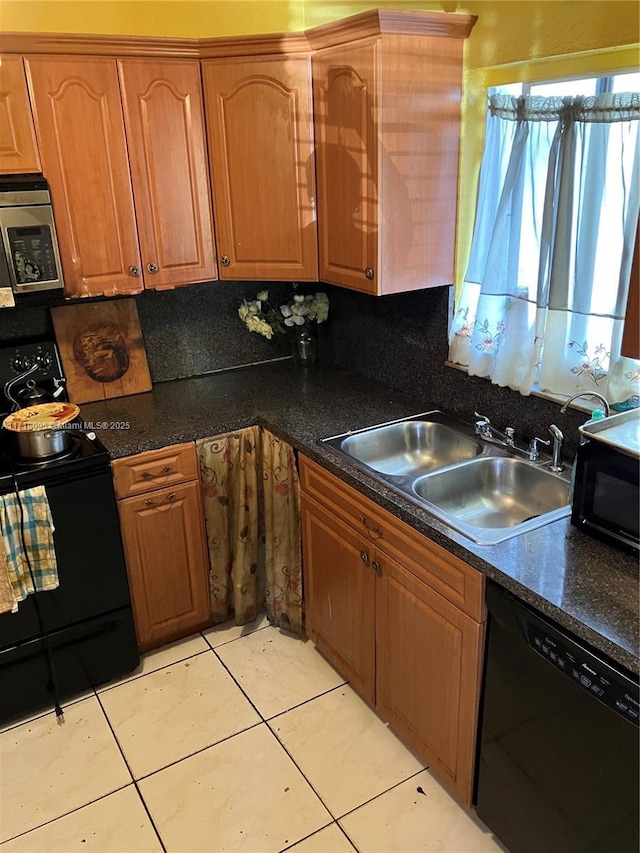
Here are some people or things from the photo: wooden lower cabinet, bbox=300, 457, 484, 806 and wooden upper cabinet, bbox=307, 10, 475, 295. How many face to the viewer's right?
0

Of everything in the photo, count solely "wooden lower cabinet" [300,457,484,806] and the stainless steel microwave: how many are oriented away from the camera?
0

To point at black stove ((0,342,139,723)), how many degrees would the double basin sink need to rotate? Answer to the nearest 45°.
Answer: approximately 45° to its right

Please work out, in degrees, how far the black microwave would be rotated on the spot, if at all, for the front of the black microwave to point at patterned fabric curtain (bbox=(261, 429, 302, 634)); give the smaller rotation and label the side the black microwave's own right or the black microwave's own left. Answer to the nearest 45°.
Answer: approximately 45° to the black microwave's own right

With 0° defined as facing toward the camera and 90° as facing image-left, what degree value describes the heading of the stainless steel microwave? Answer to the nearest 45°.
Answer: approximately 0°
